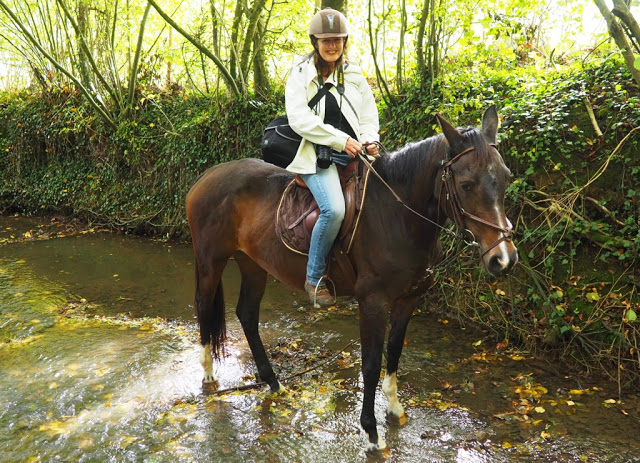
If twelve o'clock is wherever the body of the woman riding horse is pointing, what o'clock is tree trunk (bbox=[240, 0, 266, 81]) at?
The tree trunk is roughly at 7 o'clock from the woman riding horse.

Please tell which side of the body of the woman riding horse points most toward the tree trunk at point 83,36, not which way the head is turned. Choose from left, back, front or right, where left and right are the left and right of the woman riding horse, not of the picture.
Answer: back

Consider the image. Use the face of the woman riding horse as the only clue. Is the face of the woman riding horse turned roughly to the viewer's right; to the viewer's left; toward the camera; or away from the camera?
toward the camera

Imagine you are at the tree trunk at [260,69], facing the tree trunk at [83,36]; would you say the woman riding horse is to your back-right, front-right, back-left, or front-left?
back-left

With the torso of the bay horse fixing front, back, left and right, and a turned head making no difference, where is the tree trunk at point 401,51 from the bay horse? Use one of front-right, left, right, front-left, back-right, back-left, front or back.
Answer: back-left

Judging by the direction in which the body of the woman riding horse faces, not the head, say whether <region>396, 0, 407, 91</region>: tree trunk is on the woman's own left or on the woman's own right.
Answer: on the woman's own left

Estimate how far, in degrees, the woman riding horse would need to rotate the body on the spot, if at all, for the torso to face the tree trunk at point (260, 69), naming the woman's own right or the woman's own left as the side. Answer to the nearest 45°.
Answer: approximately 135° to the woman's own left

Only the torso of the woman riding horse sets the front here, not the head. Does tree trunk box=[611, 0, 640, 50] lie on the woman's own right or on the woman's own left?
on the woman's own left

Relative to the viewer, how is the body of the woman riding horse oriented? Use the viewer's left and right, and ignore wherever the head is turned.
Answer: facing the viewer and to the right of the viewer
